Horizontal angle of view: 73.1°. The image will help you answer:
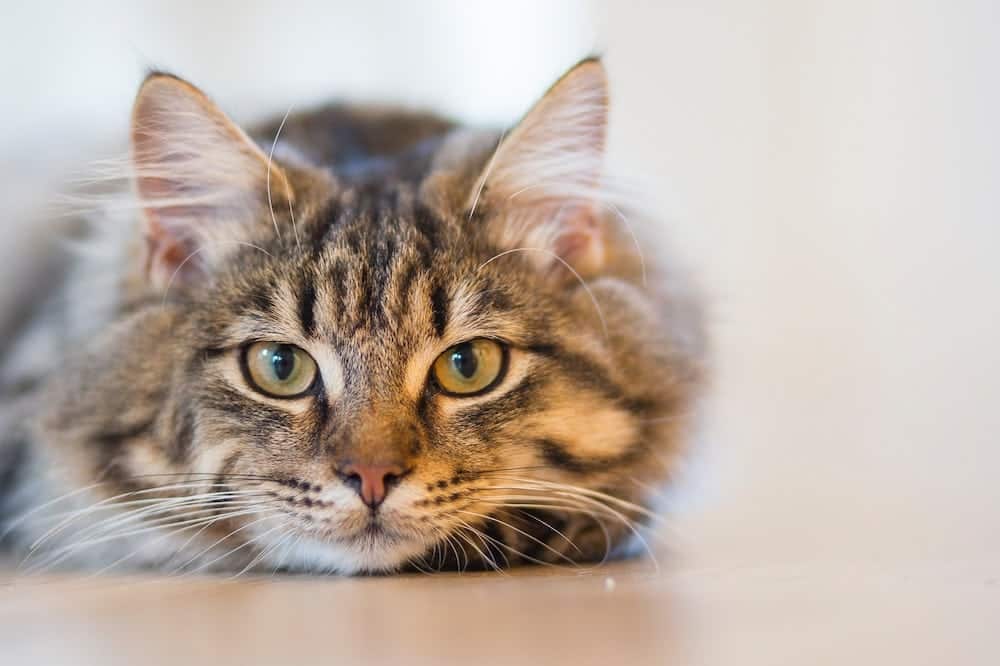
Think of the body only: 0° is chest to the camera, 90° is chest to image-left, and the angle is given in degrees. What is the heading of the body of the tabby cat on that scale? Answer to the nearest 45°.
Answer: approximately 0°
